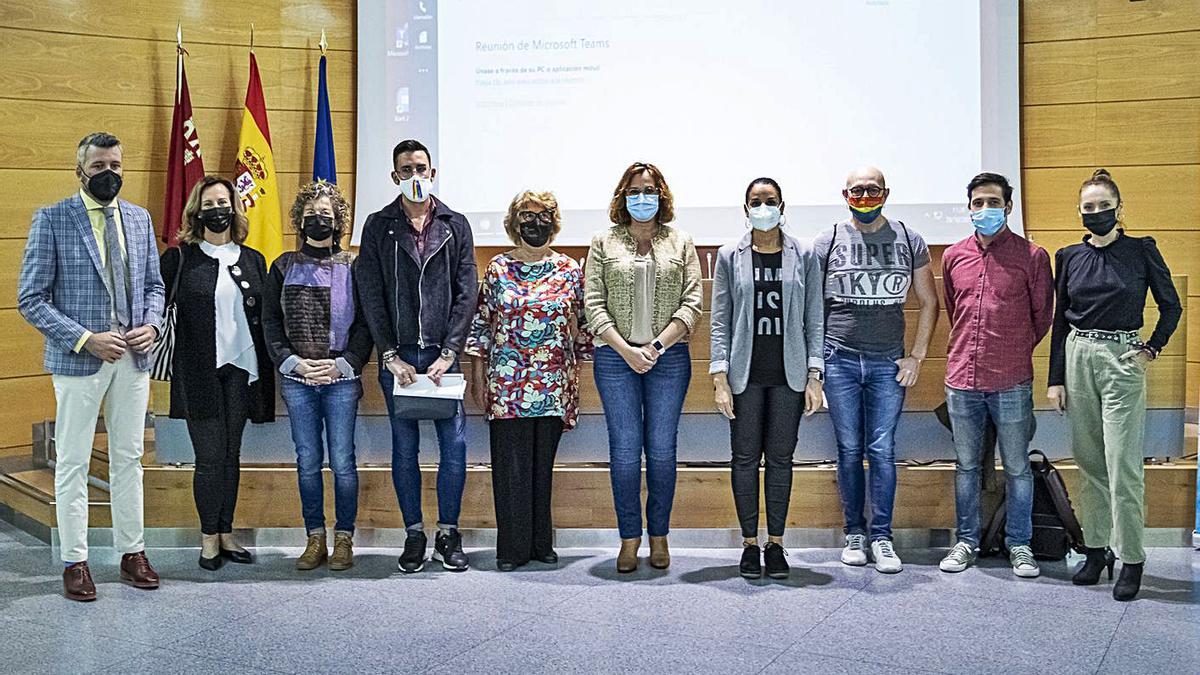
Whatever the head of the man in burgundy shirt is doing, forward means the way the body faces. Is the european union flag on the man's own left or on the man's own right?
on the man's own right

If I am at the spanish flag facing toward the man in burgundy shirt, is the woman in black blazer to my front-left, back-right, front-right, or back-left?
front-right

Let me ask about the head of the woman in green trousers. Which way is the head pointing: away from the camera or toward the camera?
toward the camera

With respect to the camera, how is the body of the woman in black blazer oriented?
toward the camera

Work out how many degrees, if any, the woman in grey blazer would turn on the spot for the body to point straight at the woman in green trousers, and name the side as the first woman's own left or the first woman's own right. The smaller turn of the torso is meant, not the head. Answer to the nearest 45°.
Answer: approximately 90° to the first woman's own left

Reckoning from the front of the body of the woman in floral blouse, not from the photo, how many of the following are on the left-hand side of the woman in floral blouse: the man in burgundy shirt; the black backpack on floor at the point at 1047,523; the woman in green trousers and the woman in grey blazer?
4

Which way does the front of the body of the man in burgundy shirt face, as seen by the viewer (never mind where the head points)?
toward the camera

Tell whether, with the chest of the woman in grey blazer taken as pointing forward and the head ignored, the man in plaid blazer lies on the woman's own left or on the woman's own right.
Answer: on the woman's own right

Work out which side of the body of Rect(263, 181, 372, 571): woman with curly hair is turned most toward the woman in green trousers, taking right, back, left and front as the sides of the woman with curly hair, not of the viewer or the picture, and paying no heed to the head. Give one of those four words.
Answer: left

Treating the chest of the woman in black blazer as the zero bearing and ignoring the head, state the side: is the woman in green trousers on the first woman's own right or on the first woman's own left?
on the first woman's own left

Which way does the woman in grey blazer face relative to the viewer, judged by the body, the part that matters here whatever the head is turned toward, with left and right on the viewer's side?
facing the viewer

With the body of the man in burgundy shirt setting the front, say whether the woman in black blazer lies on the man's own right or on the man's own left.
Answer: on the man's own right
